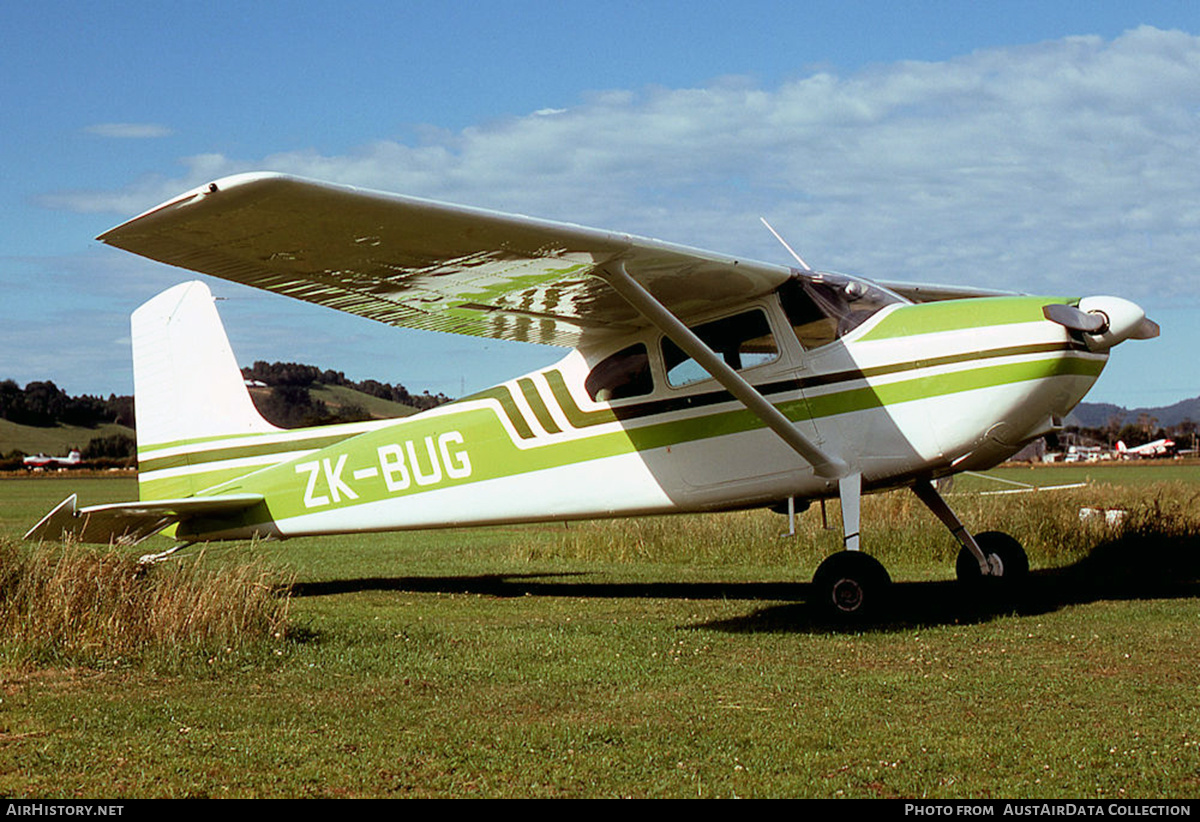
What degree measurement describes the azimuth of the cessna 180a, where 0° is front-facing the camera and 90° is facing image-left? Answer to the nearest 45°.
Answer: approximately 315°
